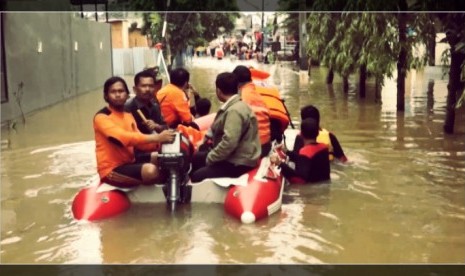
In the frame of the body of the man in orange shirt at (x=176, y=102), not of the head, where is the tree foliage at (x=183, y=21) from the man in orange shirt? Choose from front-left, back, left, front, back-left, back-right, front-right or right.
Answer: front-left

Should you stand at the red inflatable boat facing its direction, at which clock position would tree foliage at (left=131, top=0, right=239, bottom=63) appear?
The tree foliage is roughly at 12 o'clock from the red inflatable boat.

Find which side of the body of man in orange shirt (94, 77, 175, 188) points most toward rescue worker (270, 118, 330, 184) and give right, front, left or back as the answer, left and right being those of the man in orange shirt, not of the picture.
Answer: left

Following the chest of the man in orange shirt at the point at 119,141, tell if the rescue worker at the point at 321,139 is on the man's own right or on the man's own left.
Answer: on the man's own left

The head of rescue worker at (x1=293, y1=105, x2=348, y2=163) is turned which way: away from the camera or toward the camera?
away from the camera

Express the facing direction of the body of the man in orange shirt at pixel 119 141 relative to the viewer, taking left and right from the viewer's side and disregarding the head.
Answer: facing the viewer and to the right of the viewer

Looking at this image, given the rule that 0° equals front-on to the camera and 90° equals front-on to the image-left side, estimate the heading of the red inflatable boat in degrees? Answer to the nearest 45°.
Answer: approximately 180°

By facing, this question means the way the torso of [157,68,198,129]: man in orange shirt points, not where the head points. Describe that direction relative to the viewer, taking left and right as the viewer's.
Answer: facing away from the viewer and to the right of the viewer

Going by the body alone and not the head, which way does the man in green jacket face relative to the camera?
to the viewer's left

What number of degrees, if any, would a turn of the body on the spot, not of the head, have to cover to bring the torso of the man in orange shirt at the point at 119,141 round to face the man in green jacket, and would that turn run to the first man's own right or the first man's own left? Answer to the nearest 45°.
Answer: approximately 45° to the first man's own left
